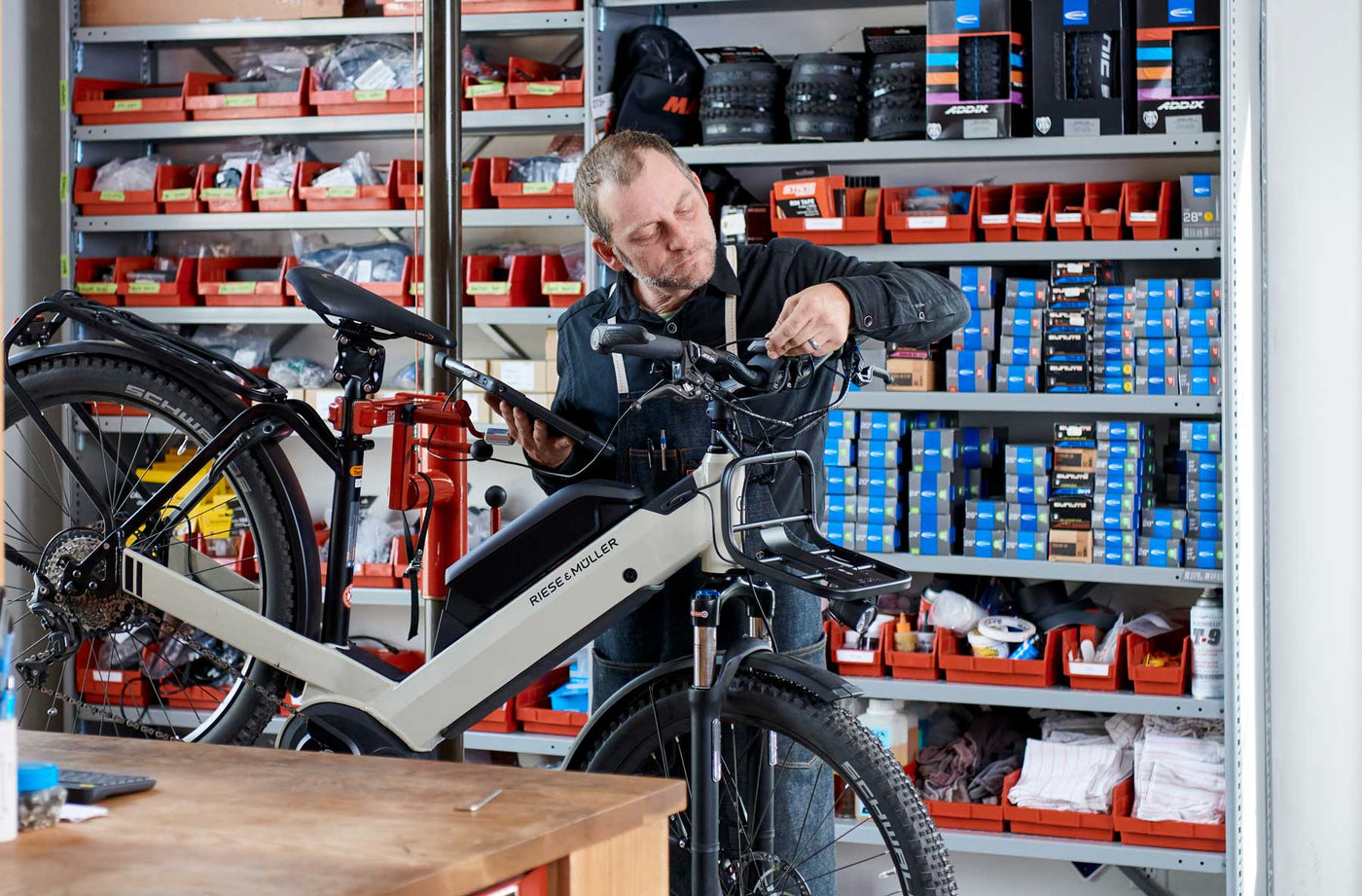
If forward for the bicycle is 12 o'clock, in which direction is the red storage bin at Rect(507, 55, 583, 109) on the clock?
The red storage bin is roughly at 9 o'clock from the bicycle.

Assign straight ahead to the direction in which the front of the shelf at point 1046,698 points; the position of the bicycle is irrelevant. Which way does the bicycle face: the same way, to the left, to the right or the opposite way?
to the left

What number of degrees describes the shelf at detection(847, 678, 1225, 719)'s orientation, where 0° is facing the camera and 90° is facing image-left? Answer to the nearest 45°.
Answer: approximately 0°

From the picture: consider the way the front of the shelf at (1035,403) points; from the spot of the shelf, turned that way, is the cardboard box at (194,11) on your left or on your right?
on your right

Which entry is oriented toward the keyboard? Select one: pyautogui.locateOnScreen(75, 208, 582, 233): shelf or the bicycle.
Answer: the shelf

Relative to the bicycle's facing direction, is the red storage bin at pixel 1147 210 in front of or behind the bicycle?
in front

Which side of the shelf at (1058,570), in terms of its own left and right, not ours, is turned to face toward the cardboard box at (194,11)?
right

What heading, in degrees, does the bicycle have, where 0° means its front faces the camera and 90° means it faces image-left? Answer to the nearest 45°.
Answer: approximately 270°

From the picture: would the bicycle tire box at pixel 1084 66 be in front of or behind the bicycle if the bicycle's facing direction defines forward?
in front

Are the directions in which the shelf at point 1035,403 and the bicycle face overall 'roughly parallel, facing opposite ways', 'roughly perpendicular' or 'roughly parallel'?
roughly perpendicular
